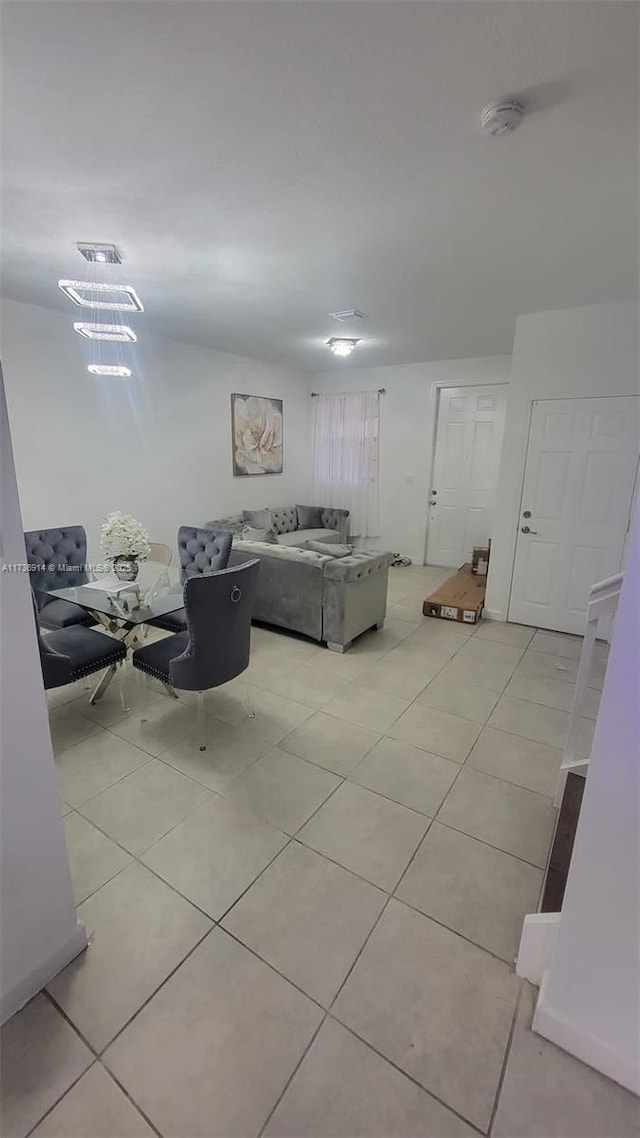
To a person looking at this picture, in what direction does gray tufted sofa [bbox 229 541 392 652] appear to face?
facing away from the viewer and to the right of the viewer

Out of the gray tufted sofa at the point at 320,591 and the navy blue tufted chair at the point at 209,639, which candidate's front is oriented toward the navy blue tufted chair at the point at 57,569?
the navy blue tufted chair at the point at 209,639

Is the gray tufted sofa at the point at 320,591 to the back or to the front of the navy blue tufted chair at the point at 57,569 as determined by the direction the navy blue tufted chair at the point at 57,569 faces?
to the front

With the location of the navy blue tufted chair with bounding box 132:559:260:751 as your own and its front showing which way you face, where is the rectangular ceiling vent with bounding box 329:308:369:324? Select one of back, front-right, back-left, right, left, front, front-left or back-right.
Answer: right

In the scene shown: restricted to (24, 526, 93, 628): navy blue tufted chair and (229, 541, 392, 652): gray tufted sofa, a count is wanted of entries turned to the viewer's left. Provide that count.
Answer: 0

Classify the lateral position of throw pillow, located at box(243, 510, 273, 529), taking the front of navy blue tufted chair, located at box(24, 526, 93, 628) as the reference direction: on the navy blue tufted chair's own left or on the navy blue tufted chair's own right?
on the navy blue tufted chair's own left

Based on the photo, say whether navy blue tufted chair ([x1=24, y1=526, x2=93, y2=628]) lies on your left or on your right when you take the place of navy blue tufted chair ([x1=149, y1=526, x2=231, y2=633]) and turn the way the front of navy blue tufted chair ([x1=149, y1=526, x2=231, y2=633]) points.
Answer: on your right

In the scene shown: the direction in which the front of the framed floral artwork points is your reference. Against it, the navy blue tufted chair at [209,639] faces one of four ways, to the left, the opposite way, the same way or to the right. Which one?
the opposite way

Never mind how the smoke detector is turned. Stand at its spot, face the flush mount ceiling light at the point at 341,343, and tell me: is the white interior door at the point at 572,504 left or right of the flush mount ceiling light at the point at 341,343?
right

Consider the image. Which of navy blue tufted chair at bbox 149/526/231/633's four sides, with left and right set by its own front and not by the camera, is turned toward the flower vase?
front

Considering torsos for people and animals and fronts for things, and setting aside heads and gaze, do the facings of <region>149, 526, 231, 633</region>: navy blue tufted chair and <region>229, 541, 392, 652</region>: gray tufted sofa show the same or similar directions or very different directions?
very different directions

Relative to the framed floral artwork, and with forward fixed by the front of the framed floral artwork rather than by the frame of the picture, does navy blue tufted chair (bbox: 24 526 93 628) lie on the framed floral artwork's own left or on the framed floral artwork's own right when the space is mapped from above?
on the framed floral artwork's own right

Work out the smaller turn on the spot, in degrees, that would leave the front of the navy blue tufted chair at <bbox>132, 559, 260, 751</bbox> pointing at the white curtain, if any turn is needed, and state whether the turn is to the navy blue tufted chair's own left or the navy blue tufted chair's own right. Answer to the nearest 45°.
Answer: approximately 90° to the navy blue tufted chair's own right
